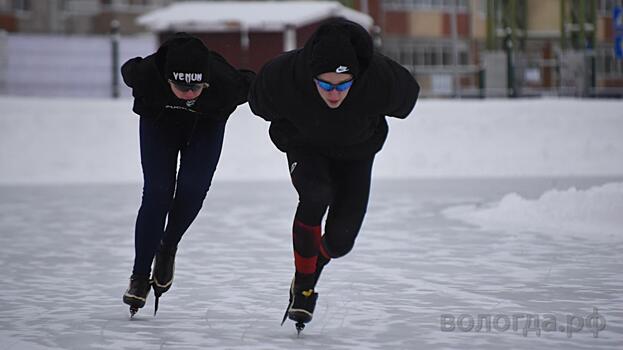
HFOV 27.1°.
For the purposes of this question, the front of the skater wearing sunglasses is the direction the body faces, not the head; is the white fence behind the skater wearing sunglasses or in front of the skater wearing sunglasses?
behind

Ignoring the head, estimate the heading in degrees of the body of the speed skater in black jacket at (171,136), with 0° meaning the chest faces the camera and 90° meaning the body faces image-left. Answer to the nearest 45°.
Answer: approximately 0°

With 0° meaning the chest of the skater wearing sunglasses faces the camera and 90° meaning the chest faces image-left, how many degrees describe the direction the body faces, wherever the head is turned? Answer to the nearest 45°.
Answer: approximately 0°

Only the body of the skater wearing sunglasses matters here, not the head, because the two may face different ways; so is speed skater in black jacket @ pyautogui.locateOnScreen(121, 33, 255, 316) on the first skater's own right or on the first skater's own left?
on the first skater's own right

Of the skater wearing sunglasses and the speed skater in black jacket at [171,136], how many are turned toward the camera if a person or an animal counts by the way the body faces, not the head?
2
